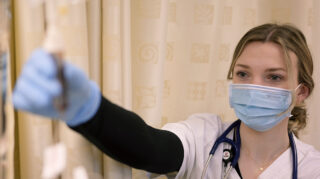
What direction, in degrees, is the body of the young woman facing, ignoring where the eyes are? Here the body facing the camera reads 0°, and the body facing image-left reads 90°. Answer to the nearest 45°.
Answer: approximately 45°

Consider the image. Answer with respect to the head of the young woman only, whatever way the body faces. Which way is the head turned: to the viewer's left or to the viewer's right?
to the viewer's left
